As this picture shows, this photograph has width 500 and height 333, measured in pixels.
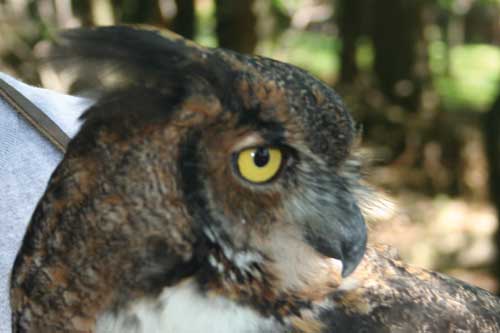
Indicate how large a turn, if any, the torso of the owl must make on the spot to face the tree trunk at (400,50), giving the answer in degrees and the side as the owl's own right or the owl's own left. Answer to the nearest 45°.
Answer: approximately 90° to the owl's own left

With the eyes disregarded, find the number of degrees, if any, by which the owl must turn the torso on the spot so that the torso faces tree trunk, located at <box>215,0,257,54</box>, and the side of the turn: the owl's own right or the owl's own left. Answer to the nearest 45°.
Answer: approximately 90° to the owl's own left

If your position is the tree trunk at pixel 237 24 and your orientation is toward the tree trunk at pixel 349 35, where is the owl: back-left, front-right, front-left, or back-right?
back-right

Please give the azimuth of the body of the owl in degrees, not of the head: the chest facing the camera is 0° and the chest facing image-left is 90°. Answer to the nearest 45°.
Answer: approximately 270°

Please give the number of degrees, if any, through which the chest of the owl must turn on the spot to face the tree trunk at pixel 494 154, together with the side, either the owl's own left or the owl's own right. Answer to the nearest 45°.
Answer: approximately 45° to the owl's own left

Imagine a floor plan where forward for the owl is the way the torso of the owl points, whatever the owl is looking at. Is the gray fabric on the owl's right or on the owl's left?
on the owl's left

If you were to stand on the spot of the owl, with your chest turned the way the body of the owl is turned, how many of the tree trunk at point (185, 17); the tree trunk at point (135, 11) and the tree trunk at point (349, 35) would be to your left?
3
